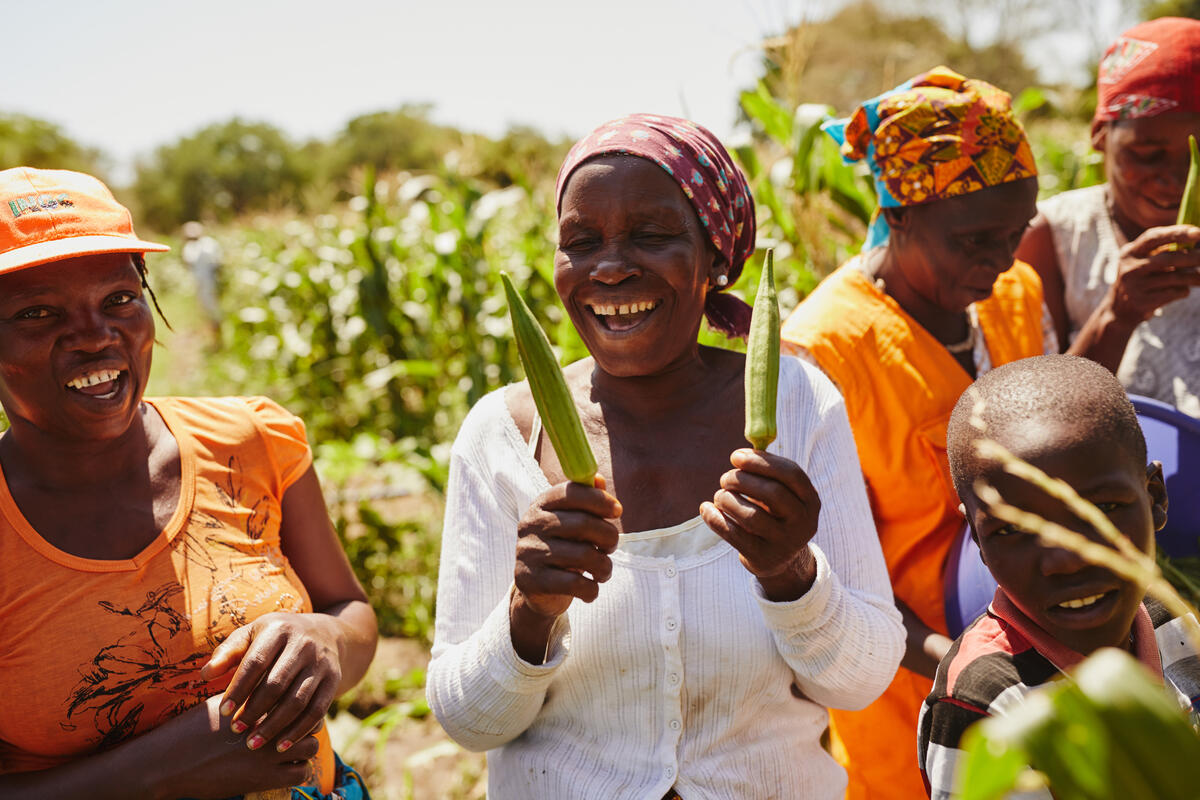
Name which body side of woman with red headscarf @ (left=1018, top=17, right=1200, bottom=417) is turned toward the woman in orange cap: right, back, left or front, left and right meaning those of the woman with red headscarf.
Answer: right

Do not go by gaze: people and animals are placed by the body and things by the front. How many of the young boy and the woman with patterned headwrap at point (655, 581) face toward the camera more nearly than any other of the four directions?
2

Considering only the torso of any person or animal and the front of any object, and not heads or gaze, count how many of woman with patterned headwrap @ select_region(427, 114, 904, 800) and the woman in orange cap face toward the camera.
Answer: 2

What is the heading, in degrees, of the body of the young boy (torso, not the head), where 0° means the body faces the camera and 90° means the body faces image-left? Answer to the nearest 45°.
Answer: approximately 0°

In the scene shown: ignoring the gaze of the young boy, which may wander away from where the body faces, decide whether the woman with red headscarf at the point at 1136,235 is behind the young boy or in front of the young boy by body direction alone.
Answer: behind

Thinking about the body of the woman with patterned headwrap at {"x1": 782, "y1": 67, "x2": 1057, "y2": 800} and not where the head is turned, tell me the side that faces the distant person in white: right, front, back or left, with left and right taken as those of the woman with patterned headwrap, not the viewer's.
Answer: back

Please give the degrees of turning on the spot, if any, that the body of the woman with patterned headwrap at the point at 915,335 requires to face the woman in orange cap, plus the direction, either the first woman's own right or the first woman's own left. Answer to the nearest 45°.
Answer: approximately 90° to the first woman's own right

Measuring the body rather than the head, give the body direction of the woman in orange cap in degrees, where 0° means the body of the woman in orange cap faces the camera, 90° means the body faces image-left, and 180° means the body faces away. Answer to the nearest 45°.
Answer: approximately 0°

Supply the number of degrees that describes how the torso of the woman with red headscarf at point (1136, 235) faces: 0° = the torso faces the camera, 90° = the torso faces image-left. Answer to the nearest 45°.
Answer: approximately 315°
